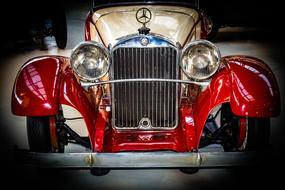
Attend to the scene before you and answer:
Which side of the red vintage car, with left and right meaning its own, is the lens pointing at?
front
